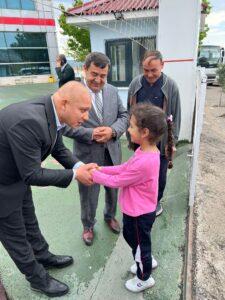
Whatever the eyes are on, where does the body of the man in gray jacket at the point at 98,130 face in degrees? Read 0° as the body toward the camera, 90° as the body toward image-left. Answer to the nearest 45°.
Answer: approximately 0°

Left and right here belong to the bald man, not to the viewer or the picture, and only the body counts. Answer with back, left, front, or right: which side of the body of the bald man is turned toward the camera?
right

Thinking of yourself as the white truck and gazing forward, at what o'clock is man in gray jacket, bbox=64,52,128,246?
The man in gray jacket is roughly at 12 o'clock from the white truck.

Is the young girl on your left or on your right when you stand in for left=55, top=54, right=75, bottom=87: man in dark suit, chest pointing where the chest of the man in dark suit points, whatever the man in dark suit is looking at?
on your left

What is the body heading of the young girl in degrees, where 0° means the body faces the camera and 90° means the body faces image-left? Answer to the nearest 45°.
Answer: approximately 90°
